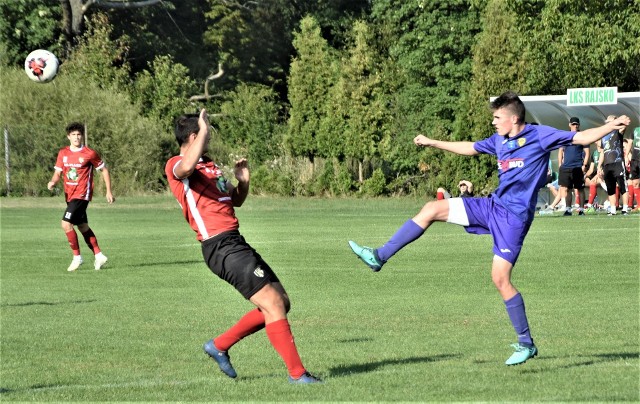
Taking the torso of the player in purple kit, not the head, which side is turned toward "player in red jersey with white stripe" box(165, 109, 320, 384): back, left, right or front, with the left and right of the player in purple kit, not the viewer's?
front

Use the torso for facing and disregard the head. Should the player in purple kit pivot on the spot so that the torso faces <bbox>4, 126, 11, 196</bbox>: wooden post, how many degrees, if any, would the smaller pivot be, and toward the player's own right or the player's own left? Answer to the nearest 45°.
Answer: approximately 90° to the player's own right

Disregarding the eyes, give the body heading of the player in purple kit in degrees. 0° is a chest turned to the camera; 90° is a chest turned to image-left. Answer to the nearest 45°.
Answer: approximately 45°

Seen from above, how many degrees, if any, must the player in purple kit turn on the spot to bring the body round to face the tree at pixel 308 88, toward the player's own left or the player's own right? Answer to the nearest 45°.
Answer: approximately 135° to the player's own right

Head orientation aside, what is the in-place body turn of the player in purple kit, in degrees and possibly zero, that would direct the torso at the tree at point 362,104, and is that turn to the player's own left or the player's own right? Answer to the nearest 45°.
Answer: approximately 135° to the player's own right

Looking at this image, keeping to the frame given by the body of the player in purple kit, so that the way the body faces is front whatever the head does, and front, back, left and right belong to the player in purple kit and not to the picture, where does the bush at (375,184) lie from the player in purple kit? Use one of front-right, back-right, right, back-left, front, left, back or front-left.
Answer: back-right

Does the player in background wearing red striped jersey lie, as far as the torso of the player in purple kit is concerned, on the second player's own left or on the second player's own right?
on the second player's own right

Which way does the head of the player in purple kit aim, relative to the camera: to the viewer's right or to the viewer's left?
to the viewer's left
